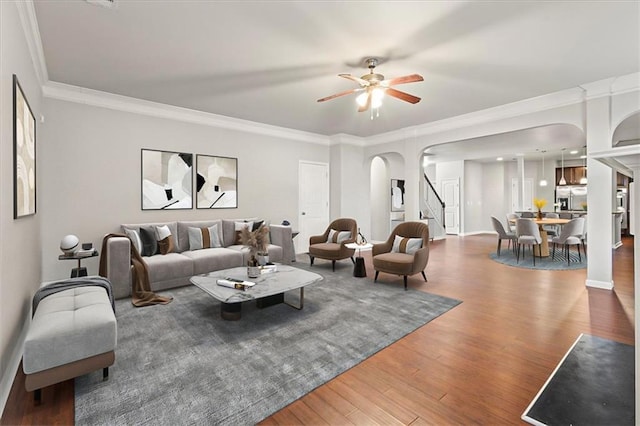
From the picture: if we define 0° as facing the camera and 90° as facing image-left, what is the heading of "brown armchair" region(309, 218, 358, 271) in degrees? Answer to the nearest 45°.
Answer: approximately 45°

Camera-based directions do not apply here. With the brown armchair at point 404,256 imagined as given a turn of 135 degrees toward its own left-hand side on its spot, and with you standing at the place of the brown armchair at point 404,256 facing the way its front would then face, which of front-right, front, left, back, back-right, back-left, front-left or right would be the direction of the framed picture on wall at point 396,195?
left

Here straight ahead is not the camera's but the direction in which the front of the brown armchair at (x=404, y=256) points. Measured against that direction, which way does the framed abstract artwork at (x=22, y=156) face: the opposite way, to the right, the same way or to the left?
the opposite way

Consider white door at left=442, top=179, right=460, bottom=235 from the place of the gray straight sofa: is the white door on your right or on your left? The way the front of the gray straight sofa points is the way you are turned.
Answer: on your left

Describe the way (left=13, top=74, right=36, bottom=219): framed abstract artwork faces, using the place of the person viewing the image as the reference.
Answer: facing to the right of the viewer

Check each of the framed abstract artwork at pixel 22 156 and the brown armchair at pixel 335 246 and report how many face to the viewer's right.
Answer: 1

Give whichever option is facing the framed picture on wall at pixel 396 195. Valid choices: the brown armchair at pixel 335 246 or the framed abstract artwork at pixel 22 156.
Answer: the framed abstract artwork

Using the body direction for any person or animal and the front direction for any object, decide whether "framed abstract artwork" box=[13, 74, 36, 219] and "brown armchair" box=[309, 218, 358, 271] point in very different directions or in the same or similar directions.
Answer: very different directions

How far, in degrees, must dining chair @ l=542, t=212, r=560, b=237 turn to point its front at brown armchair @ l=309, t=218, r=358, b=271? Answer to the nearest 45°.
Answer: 0° — it already faces it
